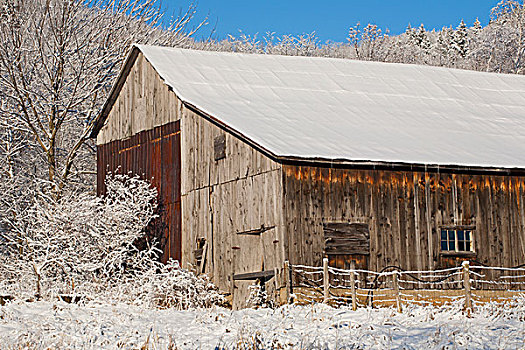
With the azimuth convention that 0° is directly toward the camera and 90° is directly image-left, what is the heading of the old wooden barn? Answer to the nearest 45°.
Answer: approximately 45°

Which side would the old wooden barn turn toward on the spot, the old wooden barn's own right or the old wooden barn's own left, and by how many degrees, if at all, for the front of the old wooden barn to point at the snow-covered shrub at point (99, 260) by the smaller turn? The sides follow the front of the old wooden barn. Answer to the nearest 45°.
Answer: approximately 45° to the old wooden barn's own right
